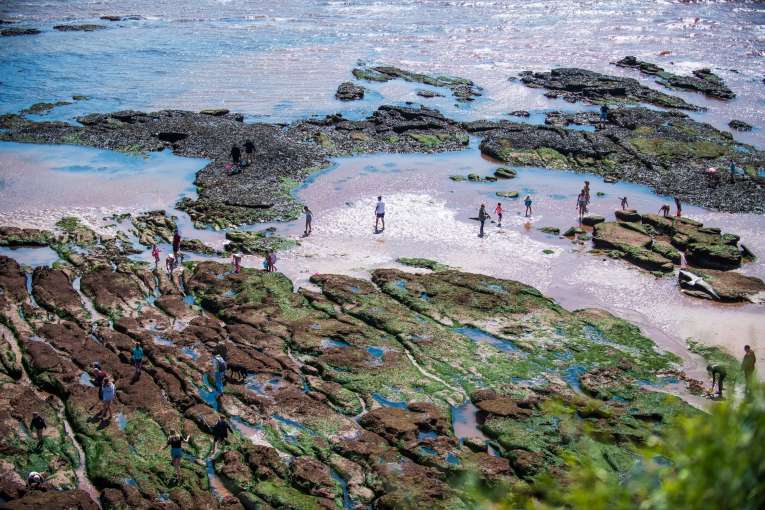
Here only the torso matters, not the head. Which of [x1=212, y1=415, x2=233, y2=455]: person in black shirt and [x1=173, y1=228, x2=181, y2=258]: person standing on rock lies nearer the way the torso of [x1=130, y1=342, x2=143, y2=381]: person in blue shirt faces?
the person standing on rock

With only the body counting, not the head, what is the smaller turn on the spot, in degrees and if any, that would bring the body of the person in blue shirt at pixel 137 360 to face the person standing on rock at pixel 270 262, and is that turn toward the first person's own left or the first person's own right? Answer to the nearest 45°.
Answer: approximately 45° to the first person's own right

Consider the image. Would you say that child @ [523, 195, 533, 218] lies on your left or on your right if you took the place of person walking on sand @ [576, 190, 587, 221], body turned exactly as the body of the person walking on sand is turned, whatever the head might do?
on your right

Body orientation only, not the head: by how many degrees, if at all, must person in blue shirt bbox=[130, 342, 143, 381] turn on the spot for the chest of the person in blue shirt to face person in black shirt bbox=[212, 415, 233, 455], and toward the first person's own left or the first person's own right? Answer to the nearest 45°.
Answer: approximately 135° to the first person's own right

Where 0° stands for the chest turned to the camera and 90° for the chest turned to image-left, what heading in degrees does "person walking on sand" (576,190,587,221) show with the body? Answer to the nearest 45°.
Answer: approximately 0°

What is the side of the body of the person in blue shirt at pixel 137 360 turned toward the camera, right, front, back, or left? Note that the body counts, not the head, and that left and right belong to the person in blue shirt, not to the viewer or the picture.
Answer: back

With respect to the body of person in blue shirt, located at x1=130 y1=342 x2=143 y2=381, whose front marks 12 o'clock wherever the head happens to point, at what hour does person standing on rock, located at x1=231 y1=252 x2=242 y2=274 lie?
The person standing on rock is roughly at 1 o'clock from the person in blue shirt.

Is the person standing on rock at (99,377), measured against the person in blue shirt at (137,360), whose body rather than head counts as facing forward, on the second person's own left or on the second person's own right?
on the second person's own left

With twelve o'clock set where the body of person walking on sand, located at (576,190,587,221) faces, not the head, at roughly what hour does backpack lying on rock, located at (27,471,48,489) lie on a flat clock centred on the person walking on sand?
The backpack lying on rock is roughly at 1 o'clock from the person walking on sand.

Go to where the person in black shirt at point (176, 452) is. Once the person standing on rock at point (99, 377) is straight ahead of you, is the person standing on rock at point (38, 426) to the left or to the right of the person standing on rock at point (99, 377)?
left
